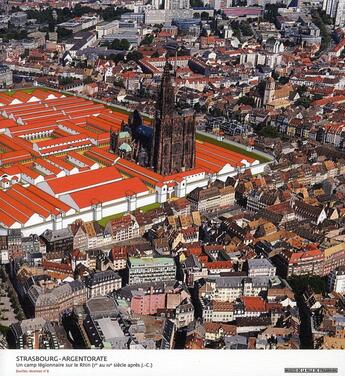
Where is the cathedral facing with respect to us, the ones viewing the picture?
facing the viewer and to the right of the viewer
